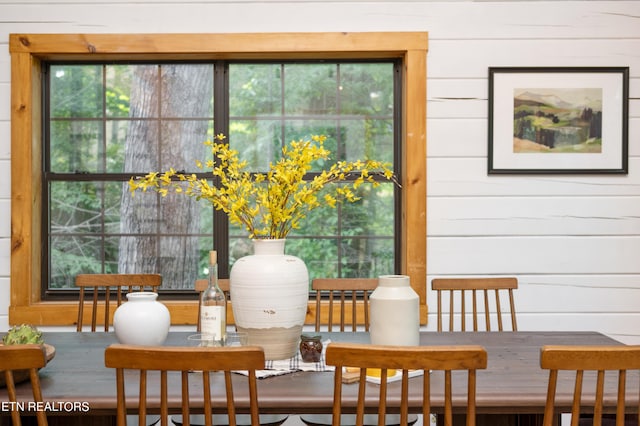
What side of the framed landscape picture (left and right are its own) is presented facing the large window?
right

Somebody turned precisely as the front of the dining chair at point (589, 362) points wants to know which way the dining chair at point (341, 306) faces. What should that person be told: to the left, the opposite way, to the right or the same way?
the opposite way

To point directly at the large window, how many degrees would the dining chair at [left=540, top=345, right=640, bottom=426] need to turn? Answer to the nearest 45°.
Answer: approximately 45° to its left

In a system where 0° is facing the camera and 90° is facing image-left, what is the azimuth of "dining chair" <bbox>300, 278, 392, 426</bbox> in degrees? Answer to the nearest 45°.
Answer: approximately 0°

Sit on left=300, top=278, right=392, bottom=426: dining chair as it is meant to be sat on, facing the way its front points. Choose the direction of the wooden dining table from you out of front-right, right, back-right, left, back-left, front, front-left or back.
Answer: front

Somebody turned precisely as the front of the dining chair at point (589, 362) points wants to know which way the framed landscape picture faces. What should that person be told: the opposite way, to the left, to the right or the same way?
the opposite way

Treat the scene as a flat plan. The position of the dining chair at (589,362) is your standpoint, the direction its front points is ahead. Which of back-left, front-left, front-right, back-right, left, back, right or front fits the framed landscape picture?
front

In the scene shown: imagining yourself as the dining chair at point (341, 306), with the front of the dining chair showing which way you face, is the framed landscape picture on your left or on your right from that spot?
on your left

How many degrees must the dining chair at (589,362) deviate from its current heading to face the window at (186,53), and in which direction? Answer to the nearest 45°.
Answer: approximately 45° to its left

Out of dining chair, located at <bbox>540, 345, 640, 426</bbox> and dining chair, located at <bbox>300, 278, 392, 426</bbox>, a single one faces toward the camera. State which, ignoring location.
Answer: dining chair, located at <bbox>300, 278, 392, 426</bbox>

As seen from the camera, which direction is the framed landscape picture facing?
toward the camera

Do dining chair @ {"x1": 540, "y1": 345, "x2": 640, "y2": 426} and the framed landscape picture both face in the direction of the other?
yes

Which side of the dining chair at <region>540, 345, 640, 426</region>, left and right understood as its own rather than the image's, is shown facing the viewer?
back

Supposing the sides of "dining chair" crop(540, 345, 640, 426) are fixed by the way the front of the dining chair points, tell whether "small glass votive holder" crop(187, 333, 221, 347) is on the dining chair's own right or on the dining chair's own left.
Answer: on the dining chair's own left

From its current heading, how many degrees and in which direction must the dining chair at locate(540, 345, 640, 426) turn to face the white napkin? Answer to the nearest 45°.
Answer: approximately 90° to its left

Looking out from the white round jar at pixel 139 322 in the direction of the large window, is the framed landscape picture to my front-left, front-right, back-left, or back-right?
front-right

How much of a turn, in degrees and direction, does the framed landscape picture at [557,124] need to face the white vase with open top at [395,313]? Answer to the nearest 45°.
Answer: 0° — it already faces it

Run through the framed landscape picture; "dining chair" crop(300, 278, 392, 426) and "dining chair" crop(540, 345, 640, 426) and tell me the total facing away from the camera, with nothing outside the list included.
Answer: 1
